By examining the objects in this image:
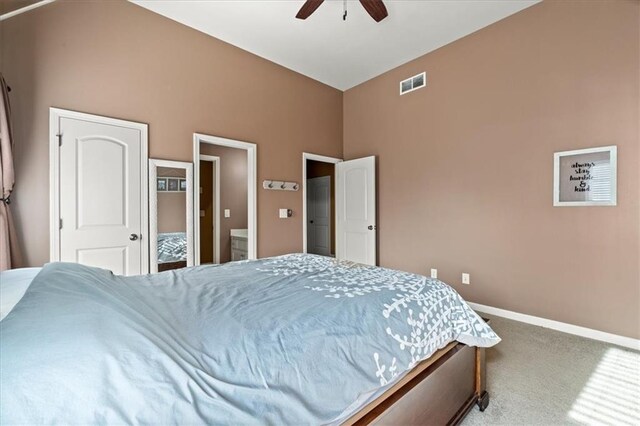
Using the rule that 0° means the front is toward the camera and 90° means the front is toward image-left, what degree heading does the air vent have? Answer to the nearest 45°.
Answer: approximately 45°

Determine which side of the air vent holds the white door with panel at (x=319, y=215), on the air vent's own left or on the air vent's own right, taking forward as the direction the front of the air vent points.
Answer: on the air vent's own right

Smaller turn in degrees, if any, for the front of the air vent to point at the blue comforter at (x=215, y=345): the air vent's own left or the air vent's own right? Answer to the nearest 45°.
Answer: approximately 45° to the air vent's own left

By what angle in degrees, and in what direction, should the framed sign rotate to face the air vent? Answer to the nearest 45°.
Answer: approximately 45° to its right

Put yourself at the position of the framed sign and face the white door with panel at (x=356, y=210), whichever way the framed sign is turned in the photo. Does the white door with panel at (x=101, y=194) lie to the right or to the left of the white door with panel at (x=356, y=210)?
left

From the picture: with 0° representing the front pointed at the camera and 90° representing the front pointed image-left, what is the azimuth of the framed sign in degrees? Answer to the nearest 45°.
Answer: approximately 45°

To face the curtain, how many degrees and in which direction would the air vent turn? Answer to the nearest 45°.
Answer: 0° — it already faces it

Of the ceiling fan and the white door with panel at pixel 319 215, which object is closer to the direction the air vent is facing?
the ceiling fan

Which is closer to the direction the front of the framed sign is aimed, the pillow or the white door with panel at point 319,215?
the pillow

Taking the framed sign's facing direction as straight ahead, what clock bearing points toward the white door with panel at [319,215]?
The white door with panel is roughly at 2 o'clock from the framed sign.

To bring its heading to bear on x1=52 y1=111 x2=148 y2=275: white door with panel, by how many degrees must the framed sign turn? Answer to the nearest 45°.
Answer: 0° — it already faces it
